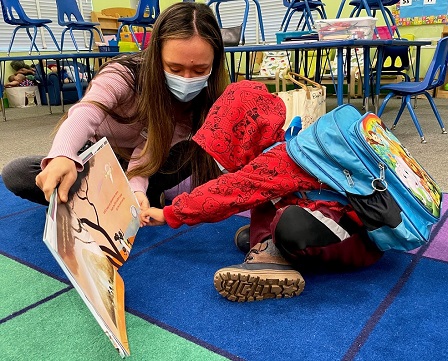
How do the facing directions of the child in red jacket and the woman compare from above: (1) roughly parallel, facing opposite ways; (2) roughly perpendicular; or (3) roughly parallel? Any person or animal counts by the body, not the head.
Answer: roughly perpendicular

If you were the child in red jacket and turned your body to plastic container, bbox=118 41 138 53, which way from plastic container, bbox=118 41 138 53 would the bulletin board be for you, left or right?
right

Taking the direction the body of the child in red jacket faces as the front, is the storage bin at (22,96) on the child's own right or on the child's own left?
on the child's own right

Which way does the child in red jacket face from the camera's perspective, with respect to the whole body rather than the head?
to the viewer's left

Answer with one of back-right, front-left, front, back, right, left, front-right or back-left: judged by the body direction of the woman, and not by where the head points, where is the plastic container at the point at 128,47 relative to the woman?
back

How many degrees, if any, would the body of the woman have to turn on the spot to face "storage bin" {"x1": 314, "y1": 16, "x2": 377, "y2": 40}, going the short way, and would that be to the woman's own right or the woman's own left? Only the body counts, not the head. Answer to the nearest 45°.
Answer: approximately 135° to the woman's own left

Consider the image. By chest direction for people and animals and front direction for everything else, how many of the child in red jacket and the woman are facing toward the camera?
1

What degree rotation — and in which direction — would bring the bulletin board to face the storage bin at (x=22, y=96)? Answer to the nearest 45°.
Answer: approximately 90° to its right

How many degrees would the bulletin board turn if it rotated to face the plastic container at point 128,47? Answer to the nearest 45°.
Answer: approximately 45° to its right

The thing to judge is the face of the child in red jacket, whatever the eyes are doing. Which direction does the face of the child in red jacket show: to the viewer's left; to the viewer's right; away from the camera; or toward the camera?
to the viewer's left
